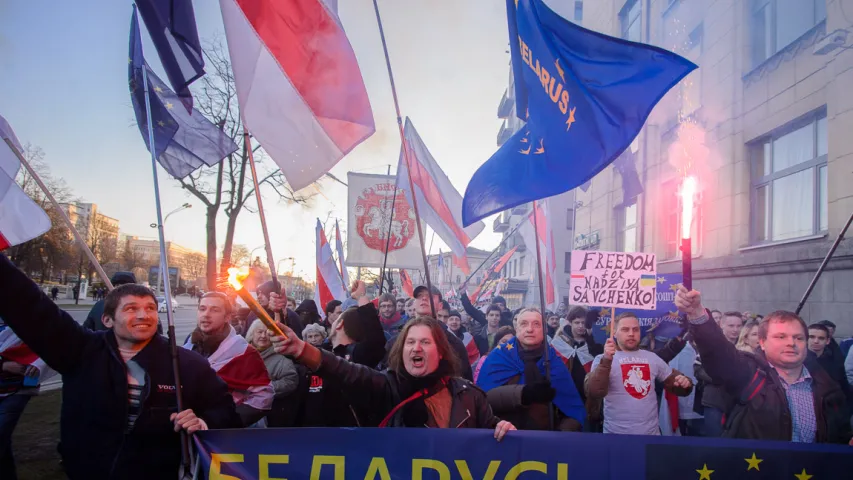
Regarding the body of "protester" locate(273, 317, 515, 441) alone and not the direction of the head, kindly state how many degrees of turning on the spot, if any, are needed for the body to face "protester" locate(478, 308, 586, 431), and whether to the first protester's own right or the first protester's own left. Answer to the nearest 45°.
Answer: approximately 135° to the first protester's own left

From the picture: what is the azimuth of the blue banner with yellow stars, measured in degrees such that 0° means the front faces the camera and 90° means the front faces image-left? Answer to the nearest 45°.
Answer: approximately 0°

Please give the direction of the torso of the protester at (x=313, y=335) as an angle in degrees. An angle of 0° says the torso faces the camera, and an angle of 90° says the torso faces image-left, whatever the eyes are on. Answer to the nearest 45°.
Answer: approximately 0°

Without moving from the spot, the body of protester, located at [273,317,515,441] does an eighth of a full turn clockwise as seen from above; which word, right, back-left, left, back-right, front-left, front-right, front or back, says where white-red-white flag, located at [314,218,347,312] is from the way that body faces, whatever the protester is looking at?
back-right

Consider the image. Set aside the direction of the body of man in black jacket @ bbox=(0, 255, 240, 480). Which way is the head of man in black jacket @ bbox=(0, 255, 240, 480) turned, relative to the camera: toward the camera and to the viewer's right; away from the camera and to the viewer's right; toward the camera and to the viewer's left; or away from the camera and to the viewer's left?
toward the camera and to the viewer's right
